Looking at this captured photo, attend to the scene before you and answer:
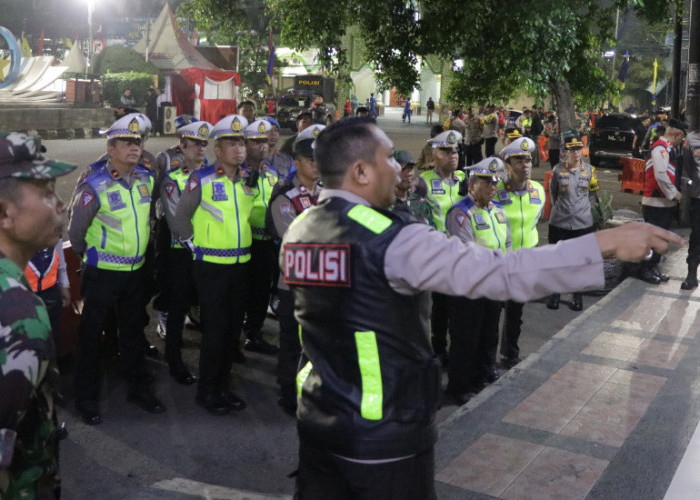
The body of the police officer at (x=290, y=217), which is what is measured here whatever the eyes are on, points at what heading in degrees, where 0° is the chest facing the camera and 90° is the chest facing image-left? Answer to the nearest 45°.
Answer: approximately 315°

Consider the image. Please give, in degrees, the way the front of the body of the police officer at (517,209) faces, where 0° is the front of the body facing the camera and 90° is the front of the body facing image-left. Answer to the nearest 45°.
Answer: approximately 0°

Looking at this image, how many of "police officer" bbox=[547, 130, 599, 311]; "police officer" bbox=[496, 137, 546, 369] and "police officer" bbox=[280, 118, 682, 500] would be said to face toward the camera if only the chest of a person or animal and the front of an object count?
2

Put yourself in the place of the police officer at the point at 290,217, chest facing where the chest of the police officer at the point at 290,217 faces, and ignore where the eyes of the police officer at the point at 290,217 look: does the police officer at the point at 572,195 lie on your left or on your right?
on your left

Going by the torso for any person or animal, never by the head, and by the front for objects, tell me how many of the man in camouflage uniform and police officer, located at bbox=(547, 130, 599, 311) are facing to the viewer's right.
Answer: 1

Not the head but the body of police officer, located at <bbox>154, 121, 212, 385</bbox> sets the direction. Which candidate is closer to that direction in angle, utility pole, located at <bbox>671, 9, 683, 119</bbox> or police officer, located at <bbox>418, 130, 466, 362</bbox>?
the police officer

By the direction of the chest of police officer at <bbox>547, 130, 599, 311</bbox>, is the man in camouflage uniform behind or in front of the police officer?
in front

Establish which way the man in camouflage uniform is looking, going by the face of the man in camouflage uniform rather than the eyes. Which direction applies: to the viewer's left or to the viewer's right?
to the viewer's right
